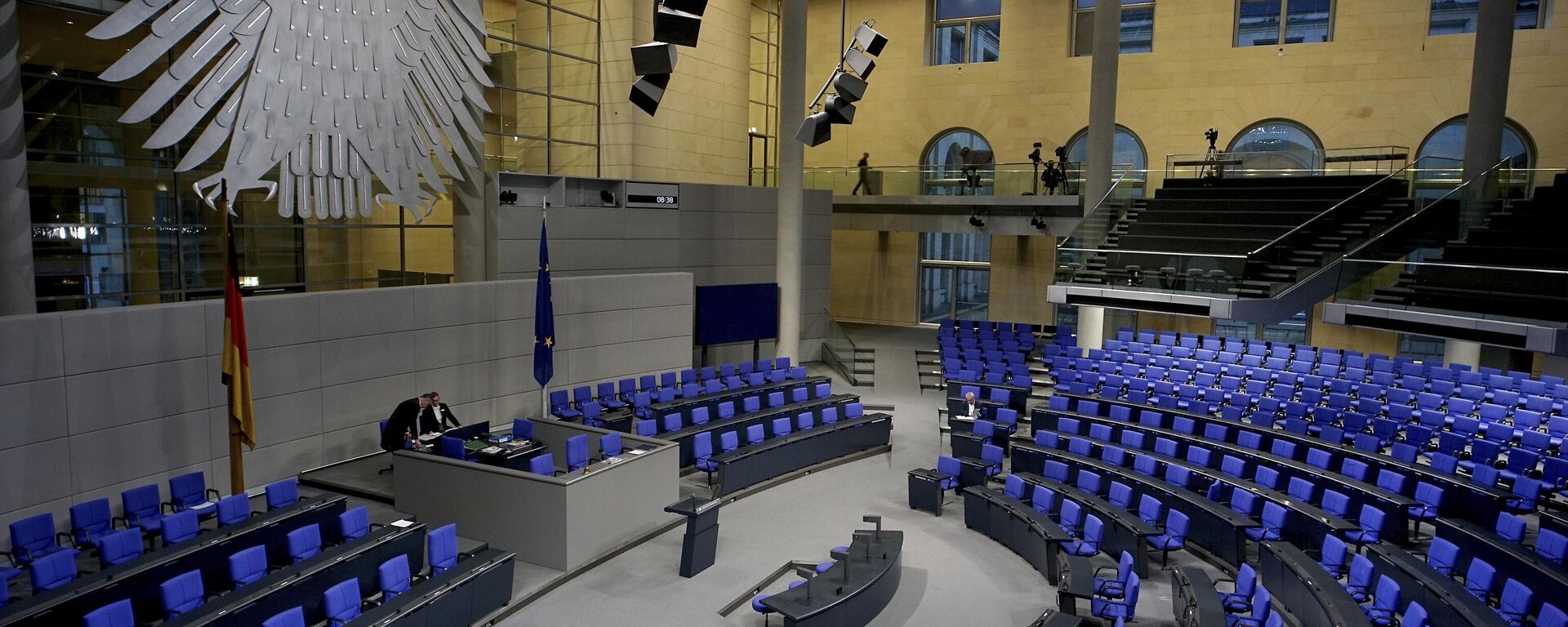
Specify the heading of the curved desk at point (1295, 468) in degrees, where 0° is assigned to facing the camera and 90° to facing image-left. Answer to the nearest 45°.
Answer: approximately 45°

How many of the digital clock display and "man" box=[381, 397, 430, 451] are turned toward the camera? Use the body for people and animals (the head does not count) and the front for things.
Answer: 1

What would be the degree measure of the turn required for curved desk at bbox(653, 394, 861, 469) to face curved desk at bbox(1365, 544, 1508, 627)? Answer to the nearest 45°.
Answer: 0° — it already faces it

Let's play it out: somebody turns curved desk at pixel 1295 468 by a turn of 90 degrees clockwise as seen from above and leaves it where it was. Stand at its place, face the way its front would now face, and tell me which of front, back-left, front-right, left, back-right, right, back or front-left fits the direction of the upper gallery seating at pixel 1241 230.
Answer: front-right

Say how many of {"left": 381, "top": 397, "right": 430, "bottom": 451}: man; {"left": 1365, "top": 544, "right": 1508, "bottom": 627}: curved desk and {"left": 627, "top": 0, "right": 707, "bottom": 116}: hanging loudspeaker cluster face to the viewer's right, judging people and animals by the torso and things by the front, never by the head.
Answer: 1

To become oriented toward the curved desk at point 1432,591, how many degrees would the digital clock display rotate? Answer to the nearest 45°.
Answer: approximately 45° to its left

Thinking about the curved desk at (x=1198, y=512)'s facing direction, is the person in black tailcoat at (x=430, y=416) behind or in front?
in front

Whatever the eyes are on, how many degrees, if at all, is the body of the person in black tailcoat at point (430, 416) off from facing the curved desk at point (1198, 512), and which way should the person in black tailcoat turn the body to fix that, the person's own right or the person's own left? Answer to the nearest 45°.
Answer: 0° — they already face it

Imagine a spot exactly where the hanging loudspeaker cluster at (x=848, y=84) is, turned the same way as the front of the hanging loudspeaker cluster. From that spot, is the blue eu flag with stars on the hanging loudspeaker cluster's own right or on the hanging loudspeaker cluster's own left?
on the hanging loudspeaker cluster's own right
